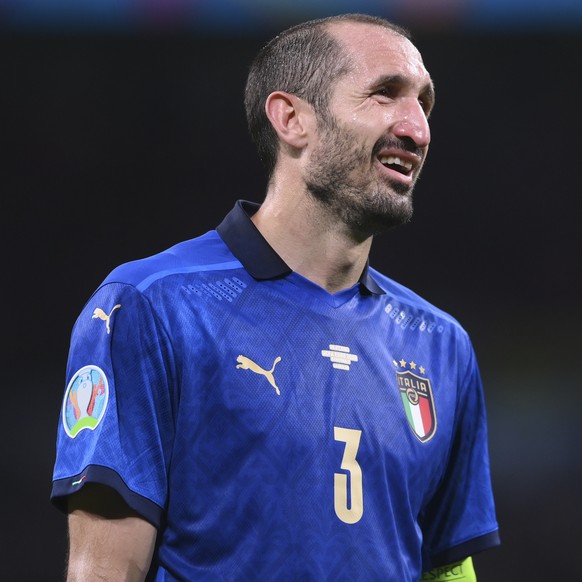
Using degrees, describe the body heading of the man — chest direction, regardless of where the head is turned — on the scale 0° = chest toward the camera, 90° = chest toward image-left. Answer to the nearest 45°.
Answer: approximately 315°

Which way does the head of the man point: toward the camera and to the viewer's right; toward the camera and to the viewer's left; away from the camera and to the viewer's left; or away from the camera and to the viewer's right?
toward the camera and to the viewer's right
